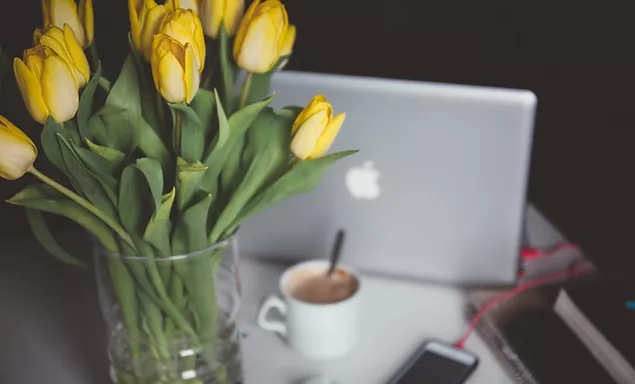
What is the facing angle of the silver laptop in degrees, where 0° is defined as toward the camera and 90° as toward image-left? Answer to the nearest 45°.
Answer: approximately 180°
